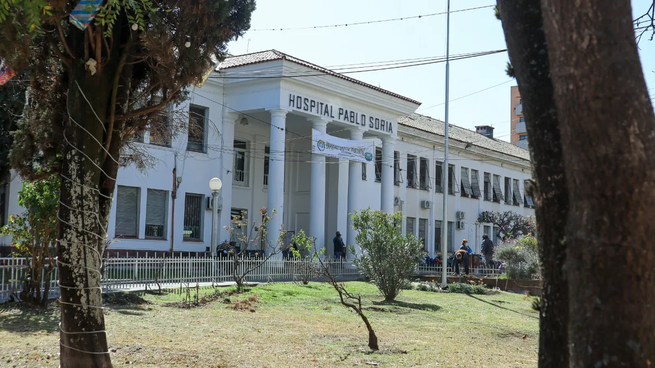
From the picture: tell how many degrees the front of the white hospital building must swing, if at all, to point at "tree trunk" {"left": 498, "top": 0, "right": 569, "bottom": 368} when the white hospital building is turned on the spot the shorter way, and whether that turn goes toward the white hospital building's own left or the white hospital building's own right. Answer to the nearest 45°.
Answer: approximately 45° to the white hospital building's own right

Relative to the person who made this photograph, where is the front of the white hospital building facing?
facing the viewer and to the right of the viewer

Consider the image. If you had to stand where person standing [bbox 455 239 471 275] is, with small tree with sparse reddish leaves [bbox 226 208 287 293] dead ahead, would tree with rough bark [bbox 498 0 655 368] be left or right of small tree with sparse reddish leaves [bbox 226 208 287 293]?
left

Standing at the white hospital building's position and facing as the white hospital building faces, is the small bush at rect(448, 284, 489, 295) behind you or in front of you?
in front

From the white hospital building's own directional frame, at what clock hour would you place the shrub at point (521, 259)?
The shrub is roughly at 11 o'clock from the white hospital building.

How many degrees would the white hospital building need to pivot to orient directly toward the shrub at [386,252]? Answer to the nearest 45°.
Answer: approximately 45° to its right
